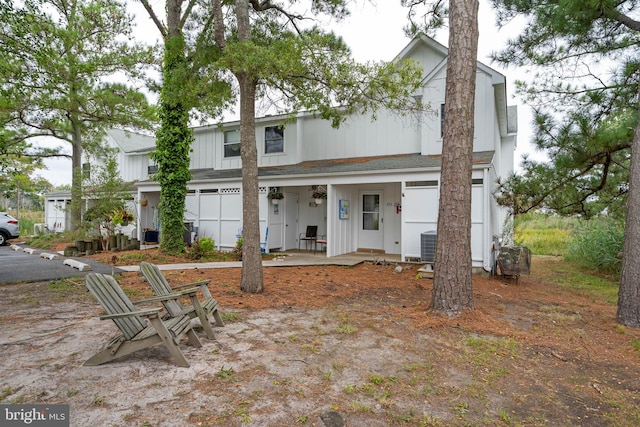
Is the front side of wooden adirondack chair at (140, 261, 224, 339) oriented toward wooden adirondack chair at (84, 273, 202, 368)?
no

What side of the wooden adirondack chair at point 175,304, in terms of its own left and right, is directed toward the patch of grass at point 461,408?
front

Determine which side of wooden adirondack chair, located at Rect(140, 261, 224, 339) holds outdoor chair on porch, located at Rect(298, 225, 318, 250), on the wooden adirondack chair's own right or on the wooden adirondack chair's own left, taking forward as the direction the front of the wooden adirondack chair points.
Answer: on the wooden adirondack chair's own left

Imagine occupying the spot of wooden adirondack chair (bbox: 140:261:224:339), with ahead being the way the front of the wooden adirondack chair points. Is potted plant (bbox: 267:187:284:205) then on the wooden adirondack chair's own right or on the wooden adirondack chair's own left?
on the wooden adirondack chair's own left

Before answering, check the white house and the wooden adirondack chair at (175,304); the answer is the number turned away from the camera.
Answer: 0

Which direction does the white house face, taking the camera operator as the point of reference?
facing the viewer and to the left of the viewer

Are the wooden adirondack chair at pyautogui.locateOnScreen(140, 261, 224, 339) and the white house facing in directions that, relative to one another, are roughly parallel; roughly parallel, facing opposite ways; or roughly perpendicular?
roughly perpendicular

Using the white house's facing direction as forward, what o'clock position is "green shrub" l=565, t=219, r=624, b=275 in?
The green shrub is roughly at 8 o'clock from the white house.

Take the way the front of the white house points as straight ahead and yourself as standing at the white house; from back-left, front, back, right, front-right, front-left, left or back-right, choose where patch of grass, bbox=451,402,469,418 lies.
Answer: front-left

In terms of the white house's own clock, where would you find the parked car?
The parked car is roughly at 2 o'clock from the white house.

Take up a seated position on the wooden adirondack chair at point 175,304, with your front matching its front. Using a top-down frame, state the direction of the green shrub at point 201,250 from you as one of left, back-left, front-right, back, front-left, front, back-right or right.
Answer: back-left

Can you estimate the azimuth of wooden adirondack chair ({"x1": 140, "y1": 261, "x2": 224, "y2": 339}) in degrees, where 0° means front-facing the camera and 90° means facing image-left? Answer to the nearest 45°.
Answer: approximately 315°

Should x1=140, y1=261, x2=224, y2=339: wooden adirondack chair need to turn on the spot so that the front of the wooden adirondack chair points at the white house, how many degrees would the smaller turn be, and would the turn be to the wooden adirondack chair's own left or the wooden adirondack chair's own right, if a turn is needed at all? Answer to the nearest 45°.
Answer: approximately 90° to the wooden adirondack chair's own left

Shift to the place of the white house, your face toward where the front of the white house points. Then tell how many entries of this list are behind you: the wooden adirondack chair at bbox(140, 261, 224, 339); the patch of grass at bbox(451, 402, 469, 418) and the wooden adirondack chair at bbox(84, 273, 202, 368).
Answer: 0

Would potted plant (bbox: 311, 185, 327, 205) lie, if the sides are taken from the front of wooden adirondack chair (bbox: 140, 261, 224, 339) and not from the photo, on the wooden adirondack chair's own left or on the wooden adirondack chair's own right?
on the wooden adirondack chair's own left
